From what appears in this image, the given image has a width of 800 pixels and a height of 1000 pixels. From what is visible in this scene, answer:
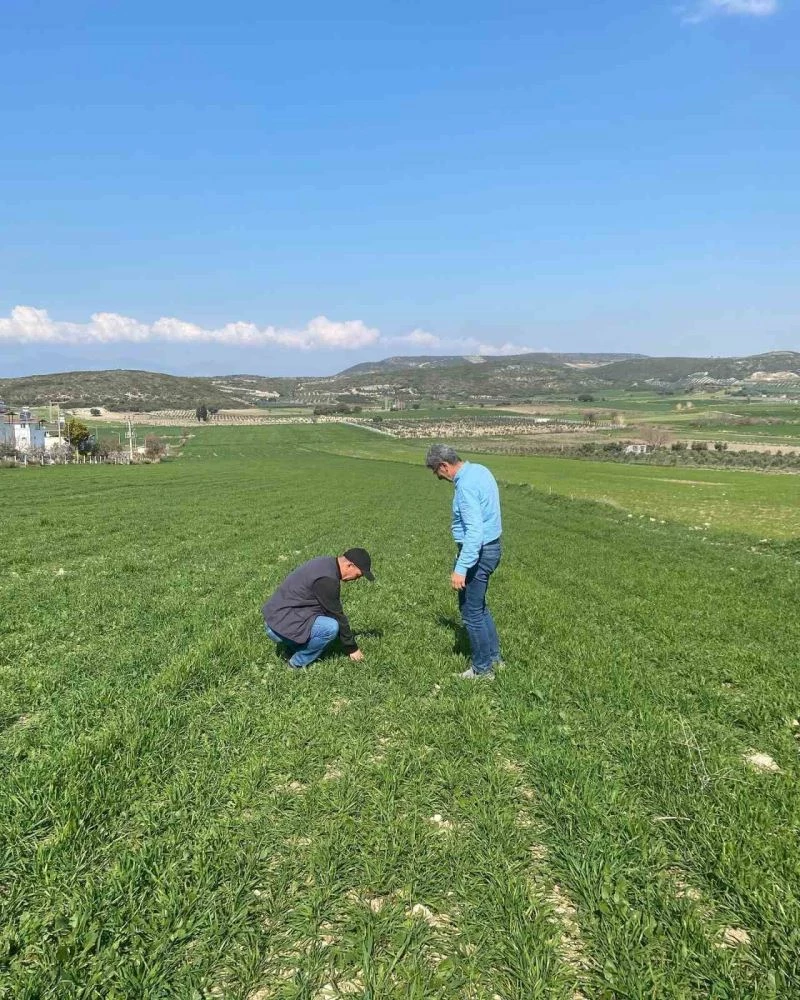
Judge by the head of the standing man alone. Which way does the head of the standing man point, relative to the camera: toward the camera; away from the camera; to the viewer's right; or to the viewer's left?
to the viewer's left

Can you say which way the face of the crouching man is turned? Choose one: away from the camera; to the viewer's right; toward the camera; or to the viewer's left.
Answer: to the viewer's right

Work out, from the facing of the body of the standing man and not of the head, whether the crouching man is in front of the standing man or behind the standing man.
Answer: in front

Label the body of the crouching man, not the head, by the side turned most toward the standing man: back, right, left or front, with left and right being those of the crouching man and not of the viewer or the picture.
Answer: front

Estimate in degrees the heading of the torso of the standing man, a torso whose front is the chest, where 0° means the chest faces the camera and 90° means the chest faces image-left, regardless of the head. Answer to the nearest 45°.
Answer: approximately 90°

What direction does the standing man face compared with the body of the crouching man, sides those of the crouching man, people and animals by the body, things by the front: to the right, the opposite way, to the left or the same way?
the opposite way

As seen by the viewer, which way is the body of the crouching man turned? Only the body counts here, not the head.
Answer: to the viewer's right

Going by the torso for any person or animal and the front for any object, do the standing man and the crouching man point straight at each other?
yes

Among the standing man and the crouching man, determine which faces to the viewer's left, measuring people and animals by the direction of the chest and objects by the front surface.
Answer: the standing man

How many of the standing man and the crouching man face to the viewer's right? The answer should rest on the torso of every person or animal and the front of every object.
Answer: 1
